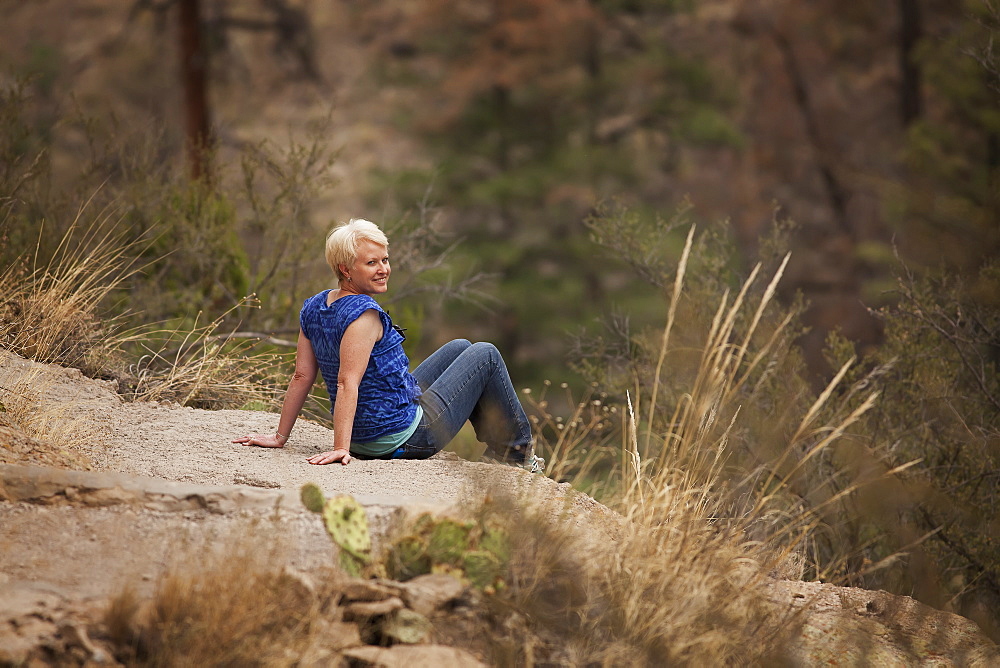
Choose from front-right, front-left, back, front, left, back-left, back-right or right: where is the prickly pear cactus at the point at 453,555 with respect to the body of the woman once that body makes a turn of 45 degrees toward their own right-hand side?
right

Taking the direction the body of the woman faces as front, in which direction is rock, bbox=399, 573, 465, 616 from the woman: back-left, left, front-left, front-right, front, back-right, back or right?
back-right

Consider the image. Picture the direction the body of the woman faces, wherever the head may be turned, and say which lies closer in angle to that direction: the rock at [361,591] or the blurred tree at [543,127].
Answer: the blurred tree

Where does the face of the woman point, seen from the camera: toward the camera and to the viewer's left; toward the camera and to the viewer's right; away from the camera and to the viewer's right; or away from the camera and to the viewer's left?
toward the camera and to the viewer's right

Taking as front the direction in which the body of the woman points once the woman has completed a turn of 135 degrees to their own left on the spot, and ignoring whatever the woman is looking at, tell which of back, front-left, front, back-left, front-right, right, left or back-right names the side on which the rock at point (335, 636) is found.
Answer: left

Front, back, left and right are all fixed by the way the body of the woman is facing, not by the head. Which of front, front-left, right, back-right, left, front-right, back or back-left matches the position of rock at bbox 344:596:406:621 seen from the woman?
back-right

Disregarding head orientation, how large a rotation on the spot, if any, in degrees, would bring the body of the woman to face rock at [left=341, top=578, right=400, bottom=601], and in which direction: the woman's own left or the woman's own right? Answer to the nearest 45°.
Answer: approximately 135° to the woman's own right

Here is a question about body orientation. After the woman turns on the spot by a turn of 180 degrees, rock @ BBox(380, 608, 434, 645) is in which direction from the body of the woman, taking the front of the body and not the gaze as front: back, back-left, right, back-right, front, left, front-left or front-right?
front-left

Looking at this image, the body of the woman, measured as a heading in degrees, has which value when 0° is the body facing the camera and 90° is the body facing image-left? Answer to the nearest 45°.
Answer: approximately 225°

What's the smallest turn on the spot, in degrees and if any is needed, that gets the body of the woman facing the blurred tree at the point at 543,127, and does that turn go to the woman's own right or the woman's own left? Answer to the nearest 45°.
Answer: approximately 45° to the woman's own left
